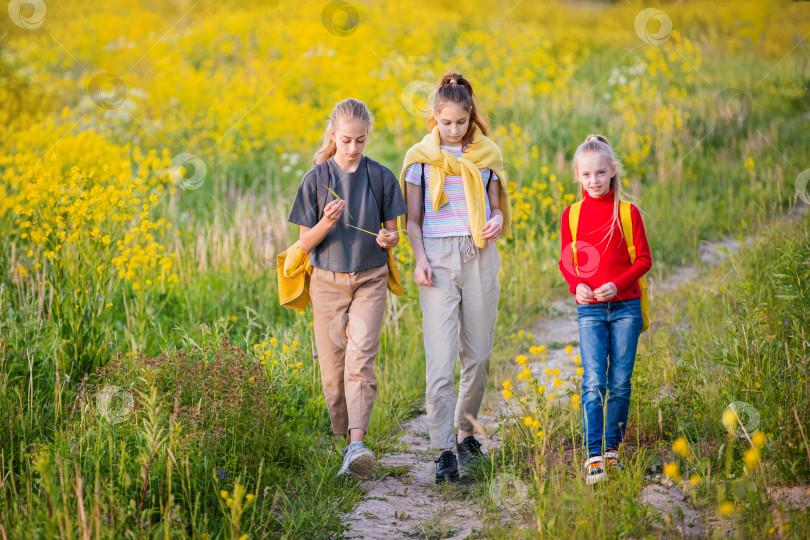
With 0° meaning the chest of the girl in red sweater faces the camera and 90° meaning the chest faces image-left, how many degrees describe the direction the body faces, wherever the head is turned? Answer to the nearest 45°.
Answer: approximately 0°
